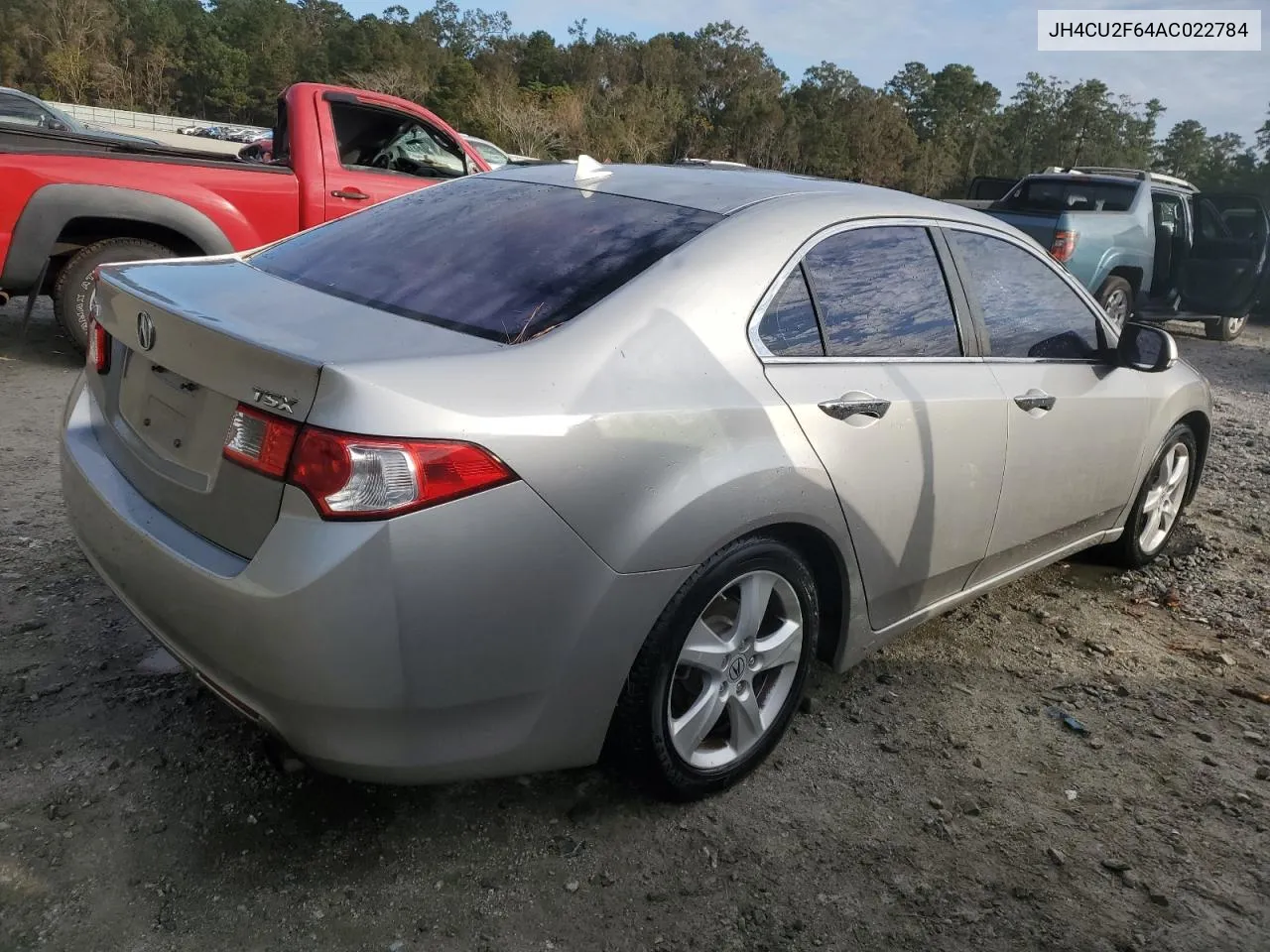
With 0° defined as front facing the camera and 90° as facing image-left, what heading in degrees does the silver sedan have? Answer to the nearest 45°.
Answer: approximately 225°

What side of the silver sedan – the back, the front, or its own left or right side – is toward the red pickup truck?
left
